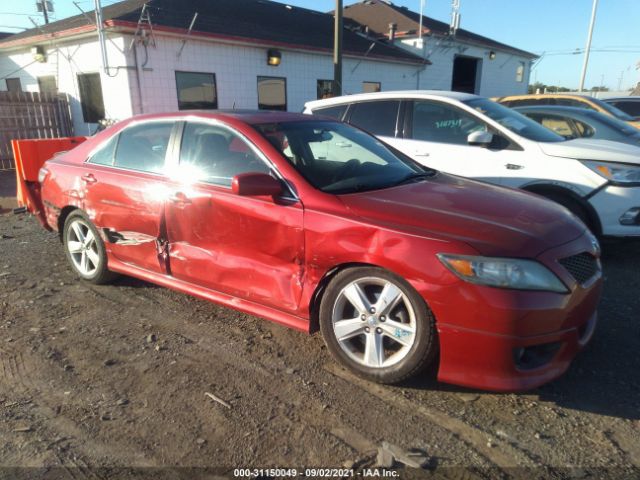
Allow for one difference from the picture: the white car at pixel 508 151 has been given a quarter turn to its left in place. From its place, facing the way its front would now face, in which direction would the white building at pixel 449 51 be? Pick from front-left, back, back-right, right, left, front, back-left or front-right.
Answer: front-left

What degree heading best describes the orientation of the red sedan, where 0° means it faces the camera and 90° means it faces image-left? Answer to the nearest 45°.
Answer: approximately 315°

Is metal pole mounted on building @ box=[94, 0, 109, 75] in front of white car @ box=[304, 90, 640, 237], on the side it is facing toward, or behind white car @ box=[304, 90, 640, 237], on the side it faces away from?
behind

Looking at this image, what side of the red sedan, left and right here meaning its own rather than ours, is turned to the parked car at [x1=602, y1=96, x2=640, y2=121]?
left

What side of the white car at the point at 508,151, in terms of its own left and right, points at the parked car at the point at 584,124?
left

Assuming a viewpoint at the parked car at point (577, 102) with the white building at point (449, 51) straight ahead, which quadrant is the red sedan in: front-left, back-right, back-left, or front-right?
back-left
